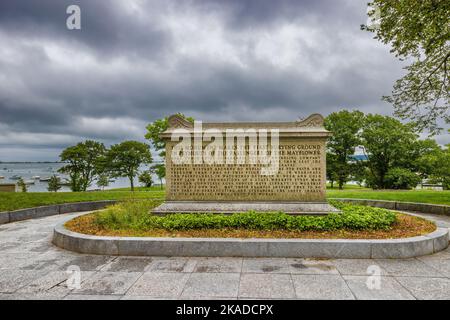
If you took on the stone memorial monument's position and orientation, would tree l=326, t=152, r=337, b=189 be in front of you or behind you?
behind

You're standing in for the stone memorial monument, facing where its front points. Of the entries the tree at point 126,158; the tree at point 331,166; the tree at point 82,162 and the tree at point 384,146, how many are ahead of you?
0

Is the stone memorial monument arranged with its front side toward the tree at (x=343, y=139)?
no

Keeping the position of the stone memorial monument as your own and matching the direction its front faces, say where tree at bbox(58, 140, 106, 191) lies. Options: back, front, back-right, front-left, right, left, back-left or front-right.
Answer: back-right

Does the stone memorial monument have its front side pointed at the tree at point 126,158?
no

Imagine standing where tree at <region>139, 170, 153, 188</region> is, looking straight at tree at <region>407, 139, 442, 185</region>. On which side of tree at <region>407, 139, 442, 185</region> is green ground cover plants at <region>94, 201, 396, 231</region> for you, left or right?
right

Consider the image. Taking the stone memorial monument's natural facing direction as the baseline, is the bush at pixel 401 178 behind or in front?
behind

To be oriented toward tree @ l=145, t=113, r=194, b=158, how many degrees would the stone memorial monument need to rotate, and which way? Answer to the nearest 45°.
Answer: approximately 135° to its right

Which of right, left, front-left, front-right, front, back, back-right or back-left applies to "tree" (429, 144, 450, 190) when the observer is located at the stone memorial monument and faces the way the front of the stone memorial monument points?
back-left

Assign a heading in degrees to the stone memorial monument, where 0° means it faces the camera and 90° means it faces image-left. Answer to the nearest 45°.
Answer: approximately 0°

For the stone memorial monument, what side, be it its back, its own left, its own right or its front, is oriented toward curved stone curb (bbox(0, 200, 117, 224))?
right

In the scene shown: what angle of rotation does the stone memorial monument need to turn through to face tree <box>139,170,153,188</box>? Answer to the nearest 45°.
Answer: approximately 135° to its right

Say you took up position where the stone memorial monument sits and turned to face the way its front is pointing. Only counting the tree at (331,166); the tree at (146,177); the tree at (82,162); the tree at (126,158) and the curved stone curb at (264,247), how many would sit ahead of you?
1

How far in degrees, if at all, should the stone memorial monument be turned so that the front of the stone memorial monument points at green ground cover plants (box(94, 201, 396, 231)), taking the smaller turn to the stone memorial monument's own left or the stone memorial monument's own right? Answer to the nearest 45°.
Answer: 0° — it already faces it

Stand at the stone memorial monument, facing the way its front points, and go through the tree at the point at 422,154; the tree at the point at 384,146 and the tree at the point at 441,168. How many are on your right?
0

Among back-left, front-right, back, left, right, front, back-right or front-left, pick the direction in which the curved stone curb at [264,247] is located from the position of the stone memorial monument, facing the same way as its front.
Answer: front

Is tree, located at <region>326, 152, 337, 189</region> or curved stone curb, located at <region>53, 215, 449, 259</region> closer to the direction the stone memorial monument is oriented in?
the curved stone curb

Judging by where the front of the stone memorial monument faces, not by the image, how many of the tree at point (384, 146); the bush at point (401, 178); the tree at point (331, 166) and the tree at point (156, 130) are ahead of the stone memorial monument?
0

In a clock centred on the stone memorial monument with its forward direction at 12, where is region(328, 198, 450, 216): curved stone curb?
The curved stone curb is roughly at 8 o'clock from the stone memorial monument.
